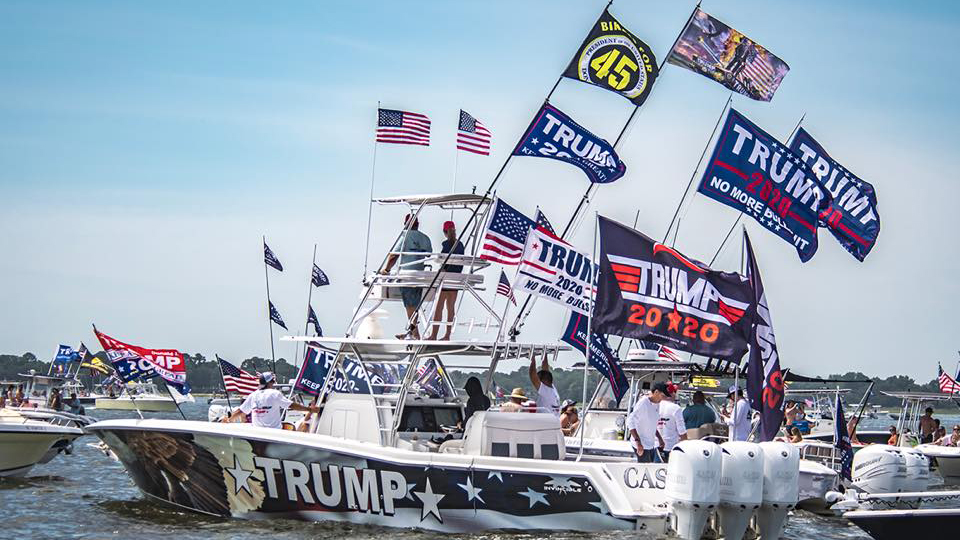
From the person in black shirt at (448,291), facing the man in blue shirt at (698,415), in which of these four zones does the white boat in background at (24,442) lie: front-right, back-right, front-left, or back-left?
back-left

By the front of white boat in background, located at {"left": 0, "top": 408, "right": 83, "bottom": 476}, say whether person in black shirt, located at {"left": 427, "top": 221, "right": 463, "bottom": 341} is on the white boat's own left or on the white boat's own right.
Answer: on the white boat's own right

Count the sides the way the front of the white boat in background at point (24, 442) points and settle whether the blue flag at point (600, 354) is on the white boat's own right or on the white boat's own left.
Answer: on the white boat's own right

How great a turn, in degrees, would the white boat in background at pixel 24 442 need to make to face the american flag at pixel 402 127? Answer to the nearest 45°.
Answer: approximately 45° to its right

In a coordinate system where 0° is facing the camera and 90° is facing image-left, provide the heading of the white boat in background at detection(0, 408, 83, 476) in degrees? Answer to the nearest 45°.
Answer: approximately 270°

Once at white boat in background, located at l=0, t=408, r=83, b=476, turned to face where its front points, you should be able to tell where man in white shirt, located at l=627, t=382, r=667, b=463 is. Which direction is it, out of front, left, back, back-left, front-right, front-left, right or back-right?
front-right

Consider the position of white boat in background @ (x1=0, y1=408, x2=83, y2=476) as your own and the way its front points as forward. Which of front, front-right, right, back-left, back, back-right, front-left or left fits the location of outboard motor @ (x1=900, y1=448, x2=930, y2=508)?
front-right

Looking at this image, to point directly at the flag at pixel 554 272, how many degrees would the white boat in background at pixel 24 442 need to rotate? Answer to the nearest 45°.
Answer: approximately 45° to its right

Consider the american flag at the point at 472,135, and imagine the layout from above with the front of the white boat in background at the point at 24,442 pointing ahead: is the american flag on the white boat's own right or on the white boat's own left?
on the white boat's own right
